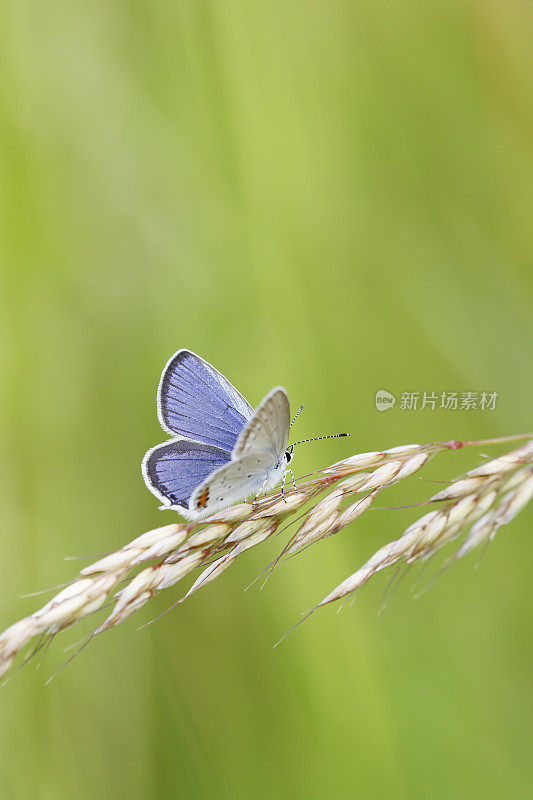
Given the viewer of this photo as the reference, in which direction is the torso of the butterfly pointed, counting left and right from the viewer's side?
facing away from the viewer and to the right of the viewer
